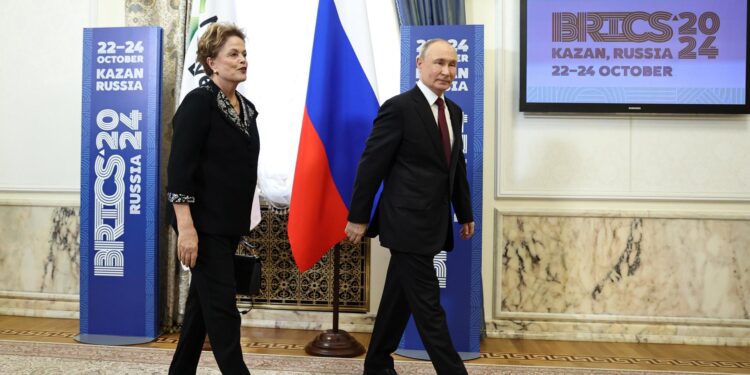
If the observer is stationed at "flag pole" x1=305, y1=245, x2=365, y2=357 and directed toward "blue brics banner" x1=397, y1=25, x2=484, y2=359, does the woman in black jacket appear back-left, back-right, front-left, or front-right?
back-right

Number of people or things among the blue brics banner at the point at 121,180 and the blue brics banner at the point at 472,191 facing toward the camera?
2

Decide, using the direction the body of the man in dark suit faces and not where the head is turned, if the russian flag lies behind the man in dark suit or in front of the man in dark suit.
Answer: behind

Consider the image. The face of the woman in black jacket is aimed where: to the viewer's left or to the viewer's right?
to the viewer's right

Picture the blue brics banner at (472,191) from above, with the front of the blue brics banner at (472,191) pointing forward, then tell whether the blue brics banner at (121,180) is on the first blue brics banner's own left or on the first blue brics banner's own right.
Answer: on the first blue brics banner's own right

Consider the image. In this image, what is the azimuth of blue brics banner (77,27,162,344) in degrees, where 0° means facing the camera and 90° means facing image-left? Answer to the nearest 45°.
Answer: approximately 0°

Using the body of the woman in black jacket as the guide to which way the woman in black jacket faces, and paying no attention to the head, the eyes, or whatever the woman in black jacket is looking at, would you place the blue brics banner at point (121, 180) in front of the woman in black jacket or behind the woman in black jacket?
behind

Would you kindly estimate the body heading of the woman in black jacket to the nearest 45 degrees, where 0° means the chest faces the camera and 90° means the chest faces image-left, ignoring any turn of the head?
approximately 315°

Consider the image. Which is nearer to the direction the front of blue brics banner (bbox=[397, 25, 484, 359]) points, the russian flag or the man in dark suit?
the man in dark suit
